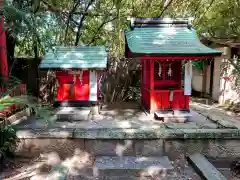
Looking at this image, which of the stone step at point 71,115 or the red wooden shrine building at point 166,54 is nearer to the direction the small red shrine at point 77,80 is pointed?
the stone step

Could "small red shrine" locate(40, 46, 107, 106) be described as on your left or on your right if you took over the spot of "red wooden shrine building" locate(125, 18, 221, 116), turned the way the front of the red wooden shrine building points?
on your right

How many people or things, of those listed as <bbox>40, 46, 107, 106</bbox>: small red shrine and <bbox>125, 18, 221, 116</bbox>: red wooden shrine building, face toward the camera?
2

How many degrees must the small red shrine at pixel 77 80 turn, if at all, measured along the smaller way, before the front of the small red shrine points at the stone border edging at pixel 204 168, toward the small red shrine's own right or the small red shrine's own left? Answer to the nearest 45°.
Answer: approximately 45° to the small red shrine's own left

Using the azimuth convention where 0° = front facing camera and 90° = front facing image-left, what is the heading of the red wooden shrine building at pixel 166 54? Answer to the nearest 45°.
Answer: approximately 0°

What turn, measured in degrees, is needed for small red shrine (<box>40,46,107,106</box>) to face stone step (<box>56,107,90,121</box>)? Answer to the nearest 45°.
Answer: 0° — it already faces it
